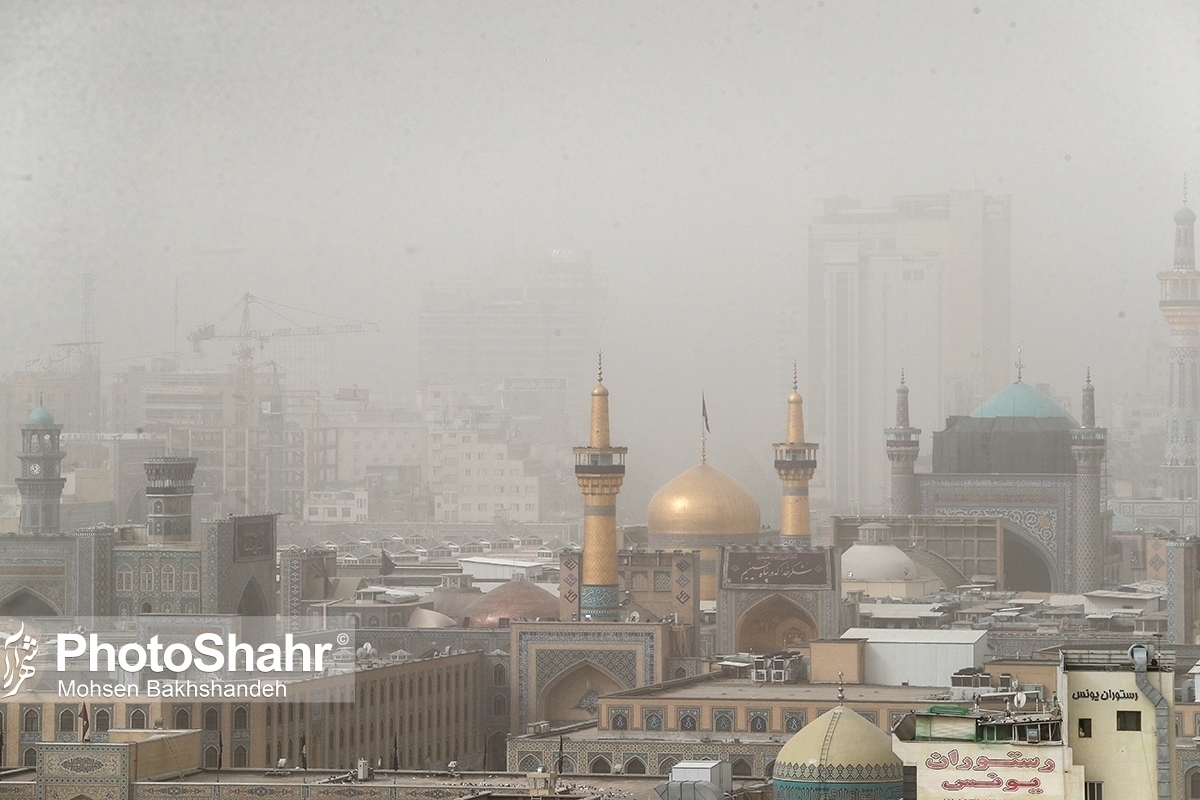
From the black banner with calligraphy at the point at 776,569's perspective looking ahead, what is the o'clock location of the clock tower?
The clock tower is roughly at 4 o'clock from the black banner with calligraphy.

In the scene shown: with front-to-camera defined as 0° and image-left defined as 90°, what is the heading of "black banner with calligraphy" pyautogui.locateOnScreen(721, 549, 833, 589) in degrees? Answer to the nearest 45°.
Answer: approximately 0°

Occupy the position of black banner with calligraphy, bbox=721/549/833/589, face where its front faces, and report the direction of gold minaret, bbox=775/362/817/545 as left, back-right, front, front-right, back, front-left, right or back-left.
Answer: back

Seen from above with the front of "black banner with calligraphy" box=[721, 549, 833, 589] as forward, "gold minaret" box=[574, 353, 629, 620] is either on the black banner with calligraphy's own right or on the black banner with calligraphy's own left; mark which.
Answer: on the black banner with calligraphy's own right
